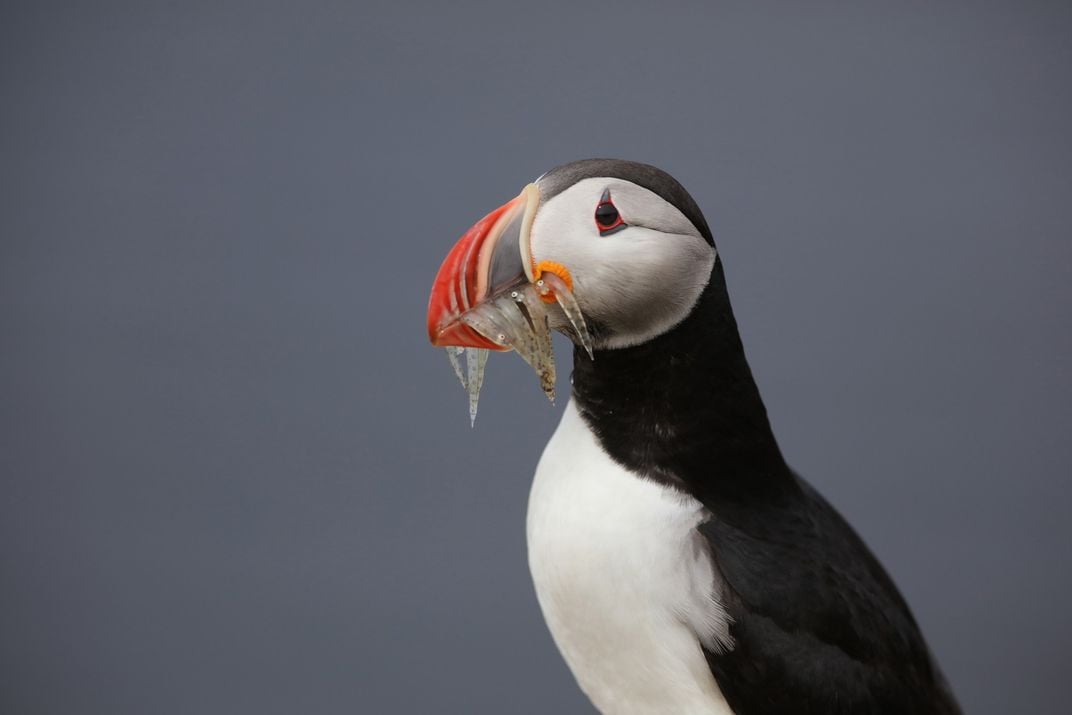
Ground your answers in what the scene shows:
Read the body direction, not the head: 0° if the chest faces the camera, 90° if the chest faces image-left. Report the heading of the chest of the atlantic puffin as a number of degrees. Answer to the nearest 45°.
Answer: approximately 90°

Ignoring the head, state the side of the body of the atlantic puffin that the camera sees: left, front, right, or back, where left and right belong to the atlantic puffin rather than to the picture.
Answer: left
